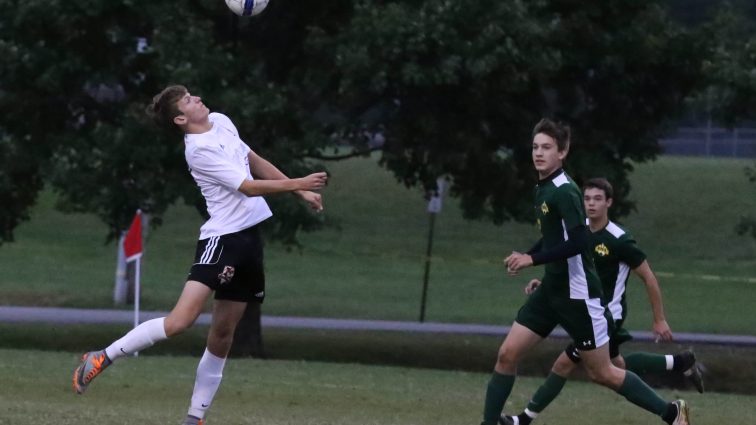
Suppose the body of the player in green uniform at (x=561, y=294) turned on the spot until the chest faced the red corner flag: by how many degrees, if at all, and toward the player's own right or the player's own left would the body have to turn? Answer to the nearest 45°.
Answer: approximately 90° to the player's own right

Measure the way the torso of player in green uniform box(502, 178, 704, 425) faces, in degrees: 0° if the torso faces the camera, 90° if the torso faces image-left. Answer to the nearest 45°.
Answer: approximately 45°

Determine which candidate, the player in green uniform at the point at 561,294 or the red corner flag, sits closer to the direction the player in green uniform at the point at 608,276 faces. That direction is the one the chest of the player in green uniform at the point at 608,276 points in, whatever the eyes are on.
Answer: the player in green uniform

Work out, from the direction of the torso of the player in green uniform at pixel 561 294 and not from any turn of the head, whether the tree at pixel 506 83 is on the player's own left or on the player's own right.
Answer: on the player's own right

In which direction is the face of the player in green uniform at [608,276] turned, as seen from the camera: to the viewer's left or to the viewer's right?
to the viewer's left

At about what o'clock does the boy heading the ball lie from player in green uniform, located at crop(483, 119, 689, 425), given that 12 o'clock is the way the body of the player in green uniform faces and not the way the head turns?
The boy heading the ball is roughly at 1 o'clock from the player in green uniform.

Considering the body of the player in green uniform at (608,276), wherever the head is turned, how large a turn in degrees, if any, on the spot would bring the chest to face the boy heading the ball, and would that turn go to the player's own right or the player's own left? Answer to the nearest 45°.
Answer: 0° — they already face them

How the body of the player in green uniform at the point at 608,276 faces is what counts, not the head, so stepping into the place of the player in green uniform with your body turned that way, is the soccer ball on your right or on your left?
on your right

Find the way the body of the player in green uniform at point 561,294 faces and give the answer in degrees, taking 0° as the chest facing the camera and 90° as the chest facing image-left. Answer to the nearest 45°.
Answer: approximately 45°
